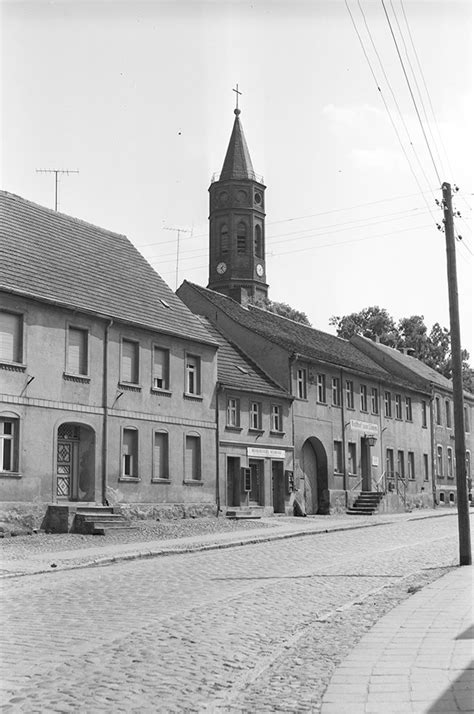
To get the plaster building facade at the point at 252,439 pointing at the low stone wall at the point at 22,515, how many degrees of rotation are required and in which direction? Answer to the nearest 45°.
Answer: approximately 90° to its right

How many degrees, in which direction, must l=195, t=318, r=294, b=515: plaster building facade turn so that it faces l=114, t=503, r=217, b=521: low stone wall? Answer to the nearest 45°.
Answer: approximately 90° to its right

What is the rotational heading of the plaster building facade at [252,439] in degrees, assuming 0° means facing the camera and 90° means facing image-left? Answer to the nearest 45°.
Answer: approximately 315°

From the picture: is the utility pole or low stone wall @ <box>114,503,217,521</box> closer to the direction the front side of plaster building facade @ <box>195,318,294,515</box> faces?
the utility pole

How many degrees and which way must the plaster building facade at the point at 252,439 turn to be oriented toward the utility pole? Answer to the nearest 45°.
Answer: approximately 45° to its right

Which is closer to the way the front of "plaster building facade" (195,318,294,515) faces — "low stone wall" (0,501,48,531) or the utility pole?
the utility pole
